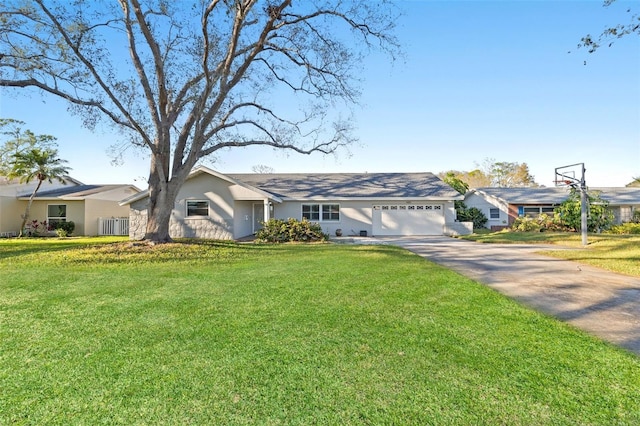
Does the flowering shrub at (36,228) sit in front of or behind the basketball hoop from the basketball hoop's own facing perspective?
in front

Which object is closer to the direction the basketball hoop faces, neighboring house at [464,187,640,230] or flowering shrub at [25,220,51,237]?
the flowering shrub

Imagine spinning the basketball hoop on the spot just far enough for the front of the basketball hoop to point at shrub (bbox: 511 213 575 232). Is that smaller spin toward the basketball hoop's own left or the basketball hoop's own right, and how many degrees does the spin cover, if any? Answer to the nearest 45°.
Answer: approximately 90° to the basketball hoop's own right

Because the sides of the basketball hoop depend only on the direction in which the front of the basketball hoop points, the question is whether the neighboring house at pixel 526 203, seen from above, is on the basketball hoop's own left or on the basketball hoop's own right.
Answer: on the basketball hoop's own right

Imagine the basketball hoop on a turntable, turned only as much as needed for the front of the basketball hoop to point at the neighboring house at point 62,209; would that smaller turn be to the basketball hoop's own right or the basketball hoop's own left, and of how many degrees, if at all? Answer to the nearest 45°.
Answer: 0° — it already faces it

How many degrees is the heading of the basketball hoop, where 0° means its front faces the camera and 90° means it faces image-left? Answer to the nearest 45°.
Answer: approximately 45°

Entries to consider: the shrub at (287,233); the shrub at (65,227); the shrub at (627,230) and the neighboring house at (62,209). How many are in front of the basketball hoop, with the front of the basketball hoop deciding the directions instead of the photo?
3

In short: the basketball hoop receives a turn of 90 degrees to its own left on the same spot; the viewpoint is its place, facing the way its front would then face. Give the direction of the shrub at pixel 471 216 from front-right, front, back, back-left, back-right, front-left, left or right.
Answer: back

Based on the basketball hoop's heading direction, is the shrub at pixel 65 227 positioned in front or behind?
in front

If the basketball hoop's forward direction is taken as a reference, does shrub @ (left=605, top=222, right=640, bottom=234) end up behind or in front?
behind

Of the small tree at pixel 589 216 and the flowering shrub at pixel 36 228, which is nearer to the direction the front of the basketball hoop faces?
the flowering shrub

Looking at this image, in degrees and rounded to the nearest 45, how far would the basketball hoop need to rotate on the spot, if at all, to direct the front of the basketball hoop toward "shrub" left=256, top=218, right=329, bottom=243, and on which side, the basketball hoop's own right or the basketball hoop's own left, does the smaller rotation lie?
0° — it already faces it

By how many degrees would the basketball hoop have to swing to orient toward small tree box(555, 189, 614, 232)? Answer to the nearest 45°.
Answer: approximately 135° to its right
